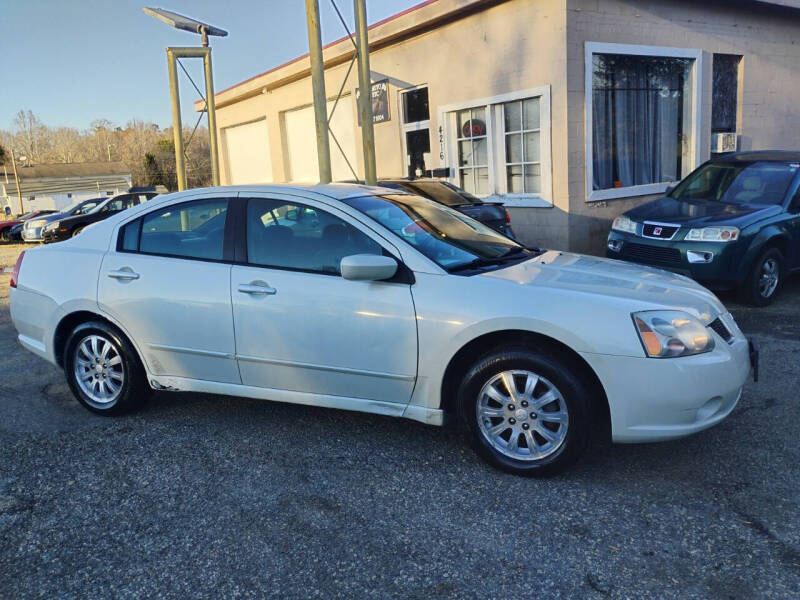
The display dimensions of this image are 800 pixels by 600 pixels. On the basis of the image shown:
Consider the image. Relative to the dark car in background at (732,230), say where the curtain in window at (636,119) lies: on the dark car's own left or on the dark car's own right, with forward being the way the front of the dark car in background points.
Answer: on the dark car's own right

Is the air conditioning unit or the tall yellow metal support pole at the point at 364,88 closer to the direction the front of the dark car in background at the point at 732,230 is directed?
the tall yellow metal support pole

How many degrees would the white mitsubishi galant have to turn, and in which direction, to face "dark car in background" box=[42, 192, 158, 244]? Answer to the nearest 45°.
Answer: approximately 180°

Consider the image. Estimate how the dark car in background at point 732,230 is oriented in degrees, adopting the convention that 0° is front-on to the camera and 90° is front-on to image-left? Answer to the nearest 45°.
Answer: approximately 45°

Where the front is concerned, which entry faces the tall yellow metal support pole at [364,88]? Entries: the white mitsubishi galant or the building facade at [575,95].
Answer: the building facade

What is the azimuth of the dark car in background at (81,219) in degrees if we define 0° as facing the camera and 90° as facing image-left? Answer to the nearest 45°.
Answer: approximately 45°

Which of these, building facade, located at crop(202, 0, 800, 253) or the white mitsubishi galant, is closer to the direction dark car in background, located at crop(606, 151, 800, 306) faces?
the white mitsubishi galant

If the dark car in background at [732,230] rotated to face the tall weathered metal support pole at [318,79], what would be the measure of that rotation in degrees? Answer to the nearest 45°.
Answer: approximately 45° to its right

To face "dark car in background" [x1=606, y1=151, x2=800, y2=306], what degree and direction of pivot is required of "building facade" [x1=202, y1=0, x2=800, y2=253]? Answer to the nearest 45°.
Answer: approximately 45° to its left

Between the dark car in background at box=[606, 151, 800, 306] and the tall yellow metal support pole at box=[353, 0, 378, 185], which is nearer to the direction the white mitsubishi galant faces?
the dark car in background

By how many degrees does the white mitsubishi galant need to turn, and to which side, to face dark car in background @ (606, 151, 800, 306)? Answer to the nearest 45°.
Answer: approximately 90° to its left
